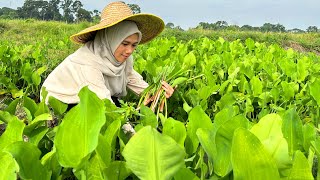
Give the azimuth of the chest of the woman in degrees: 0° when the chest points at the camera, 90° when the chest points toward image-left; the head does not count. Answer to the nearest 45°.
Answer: approximately 315°

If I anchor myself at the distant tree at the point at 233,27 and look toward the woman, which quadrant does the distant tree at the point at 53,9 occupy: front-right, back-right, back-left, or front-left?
front-right

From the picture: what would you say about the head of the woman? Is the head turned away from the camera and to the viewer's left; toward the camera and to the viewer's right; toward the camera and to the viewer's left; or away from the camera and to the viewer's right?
toward the camera and to the viewer's right

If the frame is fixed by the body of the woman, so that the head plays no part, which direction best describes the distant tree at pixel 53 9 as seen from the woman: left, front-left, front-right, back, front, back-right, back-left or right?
back-left

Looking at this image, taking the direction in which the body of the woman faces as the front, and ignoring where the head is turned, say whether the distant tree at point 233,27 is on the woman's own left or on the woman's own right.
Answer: on the woman's own left
